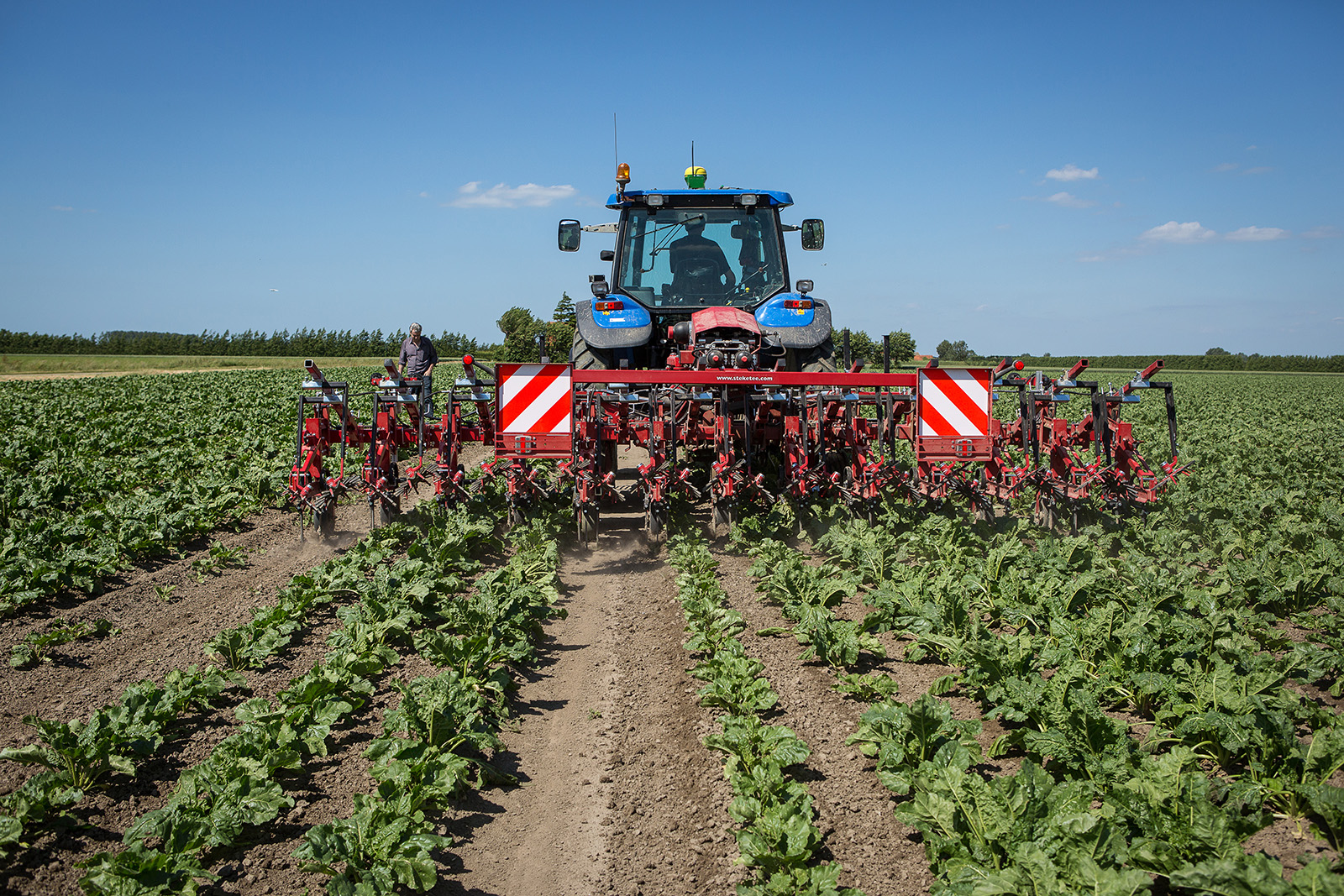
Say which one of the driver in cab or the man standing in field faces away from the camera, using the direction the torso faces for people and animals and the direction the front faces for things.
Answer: the driver in cab

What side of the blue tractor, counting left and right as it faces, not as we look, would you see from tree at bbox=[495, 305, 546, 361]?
front

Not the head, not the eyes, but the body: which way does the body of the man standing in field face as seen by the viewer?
toward the camera

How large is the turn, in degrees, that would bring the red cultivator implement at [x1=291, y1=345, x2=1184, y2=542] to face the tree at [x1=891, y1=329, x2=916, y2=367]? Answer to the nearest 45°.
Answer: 0° — it already faces it

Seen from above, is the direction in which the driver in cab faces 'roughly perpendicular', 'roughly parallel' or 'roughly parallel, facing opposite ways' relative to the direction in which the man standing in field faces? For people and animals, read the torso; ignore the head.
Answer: roughly parallel, facing opposite ways

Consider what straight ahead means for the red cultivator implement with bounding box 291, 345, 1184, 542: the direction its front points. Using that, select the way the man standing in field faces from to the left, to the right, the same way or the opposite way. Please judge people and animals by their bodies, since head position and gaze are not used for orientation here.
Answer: the opposite way

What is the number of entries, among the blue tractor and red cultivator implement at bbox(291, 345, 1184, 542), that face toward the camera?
0

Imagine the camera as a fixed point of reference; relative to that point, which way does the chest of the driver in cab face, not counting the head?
away from the camera

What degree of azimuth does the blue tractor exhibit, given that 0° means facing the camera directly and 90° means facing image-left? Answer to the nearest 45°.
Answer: approximately 180°

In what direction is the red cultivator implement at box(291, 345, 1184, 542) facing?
away from the camera

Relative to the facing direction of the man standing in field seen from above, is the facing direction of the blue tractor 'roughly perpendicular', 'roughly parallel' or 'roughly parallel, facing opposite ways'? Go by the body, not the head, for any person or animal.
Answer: roughly parallel, facing opposite ways

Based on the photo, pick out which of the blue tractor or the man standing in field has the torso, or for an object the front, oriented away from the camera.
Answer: the blue tractor

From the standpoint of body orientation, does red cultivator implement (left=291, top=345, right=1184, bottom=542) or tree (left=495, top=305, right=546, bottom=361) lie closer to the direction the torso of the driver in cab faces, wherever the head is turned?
the tree

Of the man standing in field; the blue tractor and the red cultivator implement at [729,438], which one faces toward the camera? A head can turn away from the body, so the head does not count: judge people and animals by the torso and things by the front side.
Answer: the man standing in field

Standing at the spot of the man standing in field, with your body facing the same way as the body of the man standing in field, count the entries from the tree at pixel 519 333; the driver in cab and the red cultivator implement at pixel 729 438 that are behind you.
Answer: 1

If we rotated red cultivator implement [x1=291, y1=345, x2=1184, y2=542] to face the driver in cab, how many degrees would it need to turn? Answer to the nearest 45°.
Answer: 0° — it already faces them

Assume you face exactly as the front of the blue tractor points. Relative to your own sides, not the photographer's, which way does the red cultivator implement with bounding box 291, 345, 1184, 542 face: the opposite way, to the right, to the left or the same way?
the same way

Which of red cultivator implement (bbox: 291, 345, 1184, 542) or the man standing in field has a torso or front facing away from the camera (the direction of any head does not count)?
the red cultivator implement
